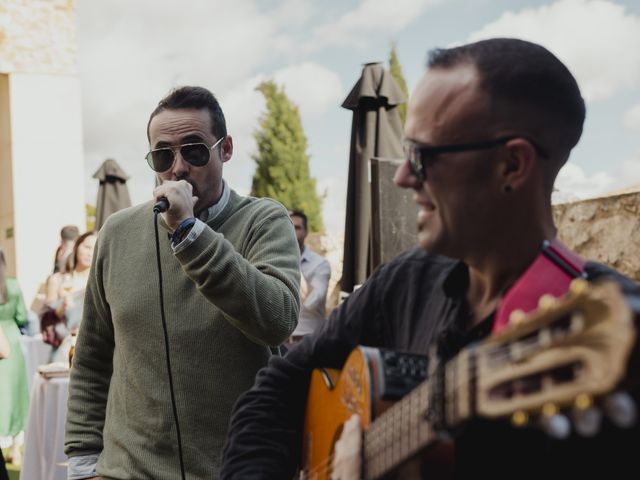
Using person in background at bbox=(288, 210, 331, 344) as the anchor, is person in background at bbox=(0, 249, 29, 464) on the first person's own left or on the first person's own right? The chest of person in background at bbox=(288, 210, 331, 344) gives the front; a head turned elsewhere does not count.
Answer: on the first person's own right

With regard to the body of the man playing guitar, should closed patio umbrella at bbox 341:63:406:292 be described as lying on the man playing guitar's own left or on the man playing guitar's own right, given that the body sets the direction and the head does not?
on the man playing guitar's own right

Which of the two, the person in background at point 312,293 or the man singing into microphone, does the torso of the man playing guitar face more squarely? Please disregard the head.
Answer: the man singing into microphone

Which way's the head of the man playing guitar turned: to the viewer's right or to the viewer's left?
to the viewer's left

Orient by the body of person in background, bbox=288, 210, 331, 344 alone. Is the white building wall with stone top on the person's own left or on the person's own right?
on the person's own right

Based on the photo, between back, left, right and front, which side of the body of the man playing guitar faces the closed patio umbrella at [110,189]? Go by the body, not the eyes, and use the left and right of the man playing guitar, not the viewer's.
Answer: right

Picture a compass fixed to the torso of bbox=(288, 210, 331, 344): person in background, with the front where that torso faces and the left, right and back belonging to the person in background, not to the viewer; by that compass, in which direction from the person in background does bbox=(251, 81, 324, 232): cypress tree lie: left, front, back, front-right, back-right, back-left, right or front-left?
back-right

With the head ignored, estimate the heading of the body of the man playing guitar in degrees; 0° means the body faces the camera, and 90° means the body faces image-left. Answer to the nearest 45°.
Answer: approximately 45°

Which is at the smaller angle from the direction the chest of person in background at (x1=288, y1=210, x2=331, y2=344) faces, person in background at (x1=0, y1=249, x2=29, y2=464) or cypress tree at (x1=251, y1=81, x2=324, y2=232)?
the person in background

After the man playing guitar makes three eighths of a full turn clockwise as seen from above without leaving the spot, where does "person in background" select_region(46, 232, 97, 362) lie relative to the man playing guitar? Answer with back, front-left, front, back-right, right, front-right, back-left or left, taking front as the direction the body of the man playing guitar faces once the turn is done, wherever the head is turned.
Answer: front-left

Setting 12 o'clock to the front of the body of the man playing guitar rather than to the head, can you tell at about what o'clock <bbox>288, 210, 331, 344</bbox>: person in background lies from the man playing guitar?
The person in background is roughly at 4 o'clock from the man playing guitar.

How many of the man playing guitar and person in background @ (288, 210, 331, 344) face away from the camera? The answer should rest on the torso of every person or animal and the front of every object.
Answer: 0

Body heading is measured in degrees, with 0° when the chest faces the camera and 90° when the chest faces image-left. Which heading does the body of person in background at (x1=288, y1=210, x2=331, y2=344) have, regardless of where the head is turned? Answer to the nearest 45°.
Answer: approximately 45°
